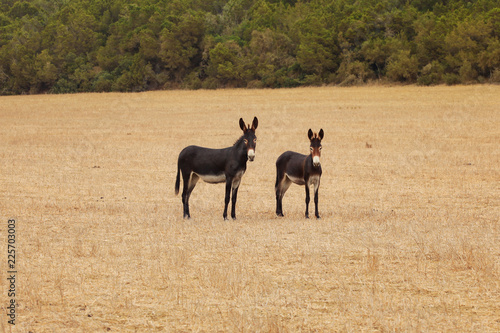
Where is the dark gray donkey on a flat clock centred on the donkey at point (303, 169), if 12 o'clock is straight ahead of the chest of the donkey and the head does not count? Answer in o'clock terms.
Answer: The dark gray donkey is roughly at 4 o'clock from the donkey.

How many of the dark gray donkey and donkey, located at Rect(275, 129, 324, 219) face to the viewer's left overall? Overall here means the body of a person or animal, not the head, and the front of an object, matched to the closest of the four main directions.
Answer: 0

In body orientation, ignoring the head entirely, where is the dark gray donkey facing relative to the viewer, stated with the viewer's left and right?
facing to the right of the viewer

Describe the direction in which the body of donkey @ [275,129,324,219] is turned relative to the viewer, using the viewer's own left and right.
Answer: facing the viewer and to the right of the viewer

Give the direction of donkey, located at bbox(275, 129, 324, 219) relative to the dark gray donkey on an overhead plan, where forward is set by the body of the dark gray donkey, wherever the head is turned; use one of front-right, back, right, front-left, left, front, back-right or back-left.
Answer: front
